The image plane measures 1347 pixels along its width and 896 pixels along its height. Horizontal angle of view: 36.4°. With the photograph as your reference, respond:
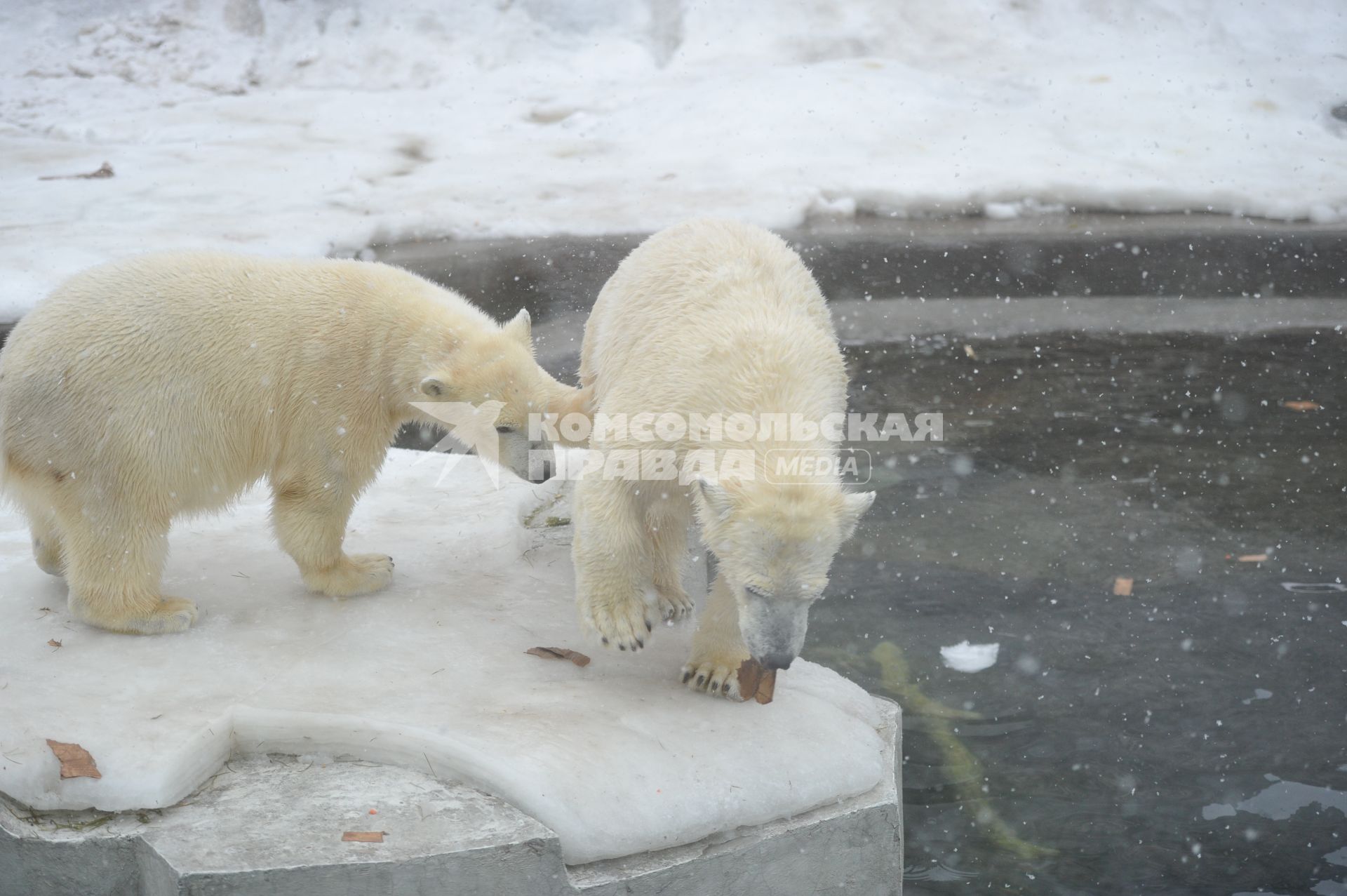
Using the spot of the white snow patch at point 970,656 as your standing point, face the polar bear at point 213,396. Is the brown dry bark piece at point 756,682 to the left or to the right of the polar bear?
left

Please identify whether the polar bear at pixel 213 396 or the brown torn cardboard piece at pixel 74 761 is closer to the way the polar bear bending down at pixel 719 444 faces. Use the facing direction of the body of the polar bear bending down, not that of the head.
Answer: the brown torn cardboard piece

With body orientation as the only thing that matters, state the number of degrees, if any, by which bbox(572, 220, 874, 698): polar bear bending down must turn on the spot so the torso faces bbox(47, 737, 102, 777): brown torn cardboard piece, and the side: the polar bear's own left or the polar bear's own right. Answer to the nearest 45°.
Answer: approximately 45° to the polar bear's own right

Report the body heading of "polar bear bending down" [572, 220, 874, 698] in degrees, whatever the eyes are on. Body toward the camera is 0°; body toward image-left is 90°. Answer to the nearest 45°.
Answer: approximately 0°

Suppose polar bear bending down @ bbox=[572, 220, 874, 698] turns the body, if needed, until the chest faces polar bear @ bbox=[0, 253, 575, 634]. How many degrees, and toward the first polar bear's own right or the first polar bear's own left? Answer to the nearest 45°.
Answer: approximately 90° to the first polar bear's own right
